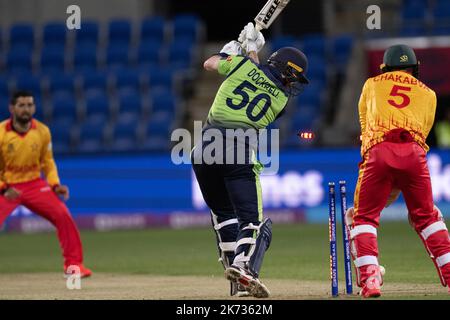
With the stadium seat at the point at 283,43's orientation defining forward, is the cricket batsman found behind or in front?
in front

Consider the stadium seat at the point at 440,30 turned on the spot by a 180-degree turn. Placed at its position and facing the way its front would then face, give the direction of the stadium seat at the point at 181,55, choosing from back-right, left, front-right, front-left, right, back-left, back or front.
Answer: left

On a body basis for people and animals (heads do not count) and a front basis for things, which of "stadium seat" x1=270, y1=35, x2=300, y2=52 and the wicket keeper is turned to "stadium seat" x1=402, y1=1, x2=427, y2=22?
the wicket keeper

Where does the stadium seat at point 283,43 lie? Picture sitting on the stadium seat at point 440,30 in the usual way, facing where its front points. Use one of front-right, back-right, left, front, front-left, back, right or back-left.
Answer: right

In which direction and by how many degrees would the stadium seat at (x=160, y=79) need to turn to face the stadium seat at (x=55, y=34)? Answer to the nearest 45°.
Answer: approximately 135° to its right

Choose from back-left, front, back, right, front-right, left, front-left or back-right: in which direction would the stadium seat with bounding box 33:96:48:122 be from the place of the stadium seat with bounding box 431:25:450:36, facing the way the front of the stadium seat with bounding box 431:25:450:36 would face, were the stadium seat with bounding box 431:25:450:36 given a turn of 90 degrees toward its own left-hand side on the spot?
back

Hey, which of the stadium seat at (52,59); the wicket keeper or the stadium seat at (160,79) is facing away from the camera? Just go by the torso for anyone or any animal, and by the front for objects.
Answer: the wicket keeper

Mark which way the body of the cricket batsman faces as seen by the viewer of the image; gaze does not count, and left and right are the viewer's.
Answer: facing away from the viewer and to the right of the viewer
